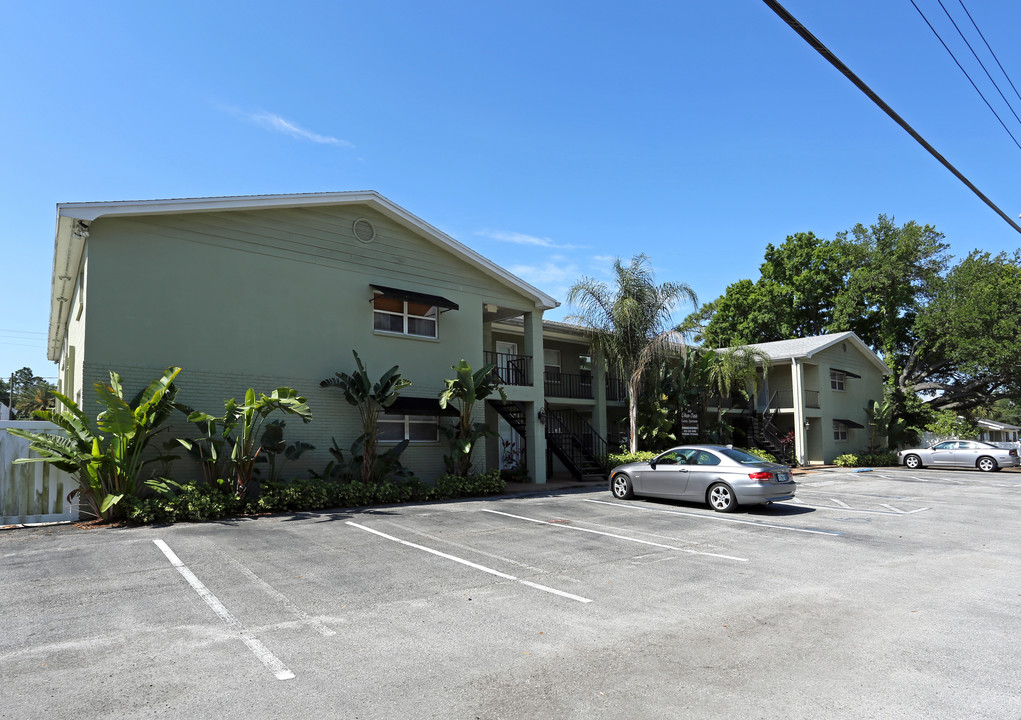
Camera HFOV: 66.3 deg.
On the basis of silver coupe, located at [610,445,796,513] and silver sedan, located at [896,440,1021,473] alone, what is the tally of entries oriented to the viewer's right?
0

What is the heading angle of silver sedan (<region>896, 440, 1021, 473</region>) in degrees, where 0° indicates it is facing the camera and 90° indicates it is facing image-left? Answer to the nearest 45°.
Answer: approximately 90°

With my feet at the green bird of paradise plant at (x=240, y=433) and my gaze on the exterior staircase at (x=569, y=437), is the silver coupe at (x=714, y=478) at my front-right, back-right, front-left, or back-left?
front-right

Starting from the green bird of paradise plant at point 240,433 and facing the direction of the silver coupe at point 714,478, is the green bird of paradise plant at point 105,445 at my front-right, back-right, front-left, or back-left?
back-right

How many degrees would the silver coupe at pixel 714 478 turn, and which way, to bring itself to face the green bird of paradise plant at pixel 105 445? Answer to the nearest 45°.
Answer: approximately 90° to its left

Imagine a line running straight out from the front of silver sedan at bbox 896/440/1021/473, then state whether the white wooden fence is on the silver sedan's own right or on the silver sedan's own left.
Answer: on the silver sedan's own left

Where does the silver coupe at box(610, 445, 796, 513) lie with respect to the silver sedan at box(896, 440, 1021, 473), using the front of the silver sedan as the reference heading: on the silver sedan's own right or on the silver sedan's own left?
on the silver sedan's own left

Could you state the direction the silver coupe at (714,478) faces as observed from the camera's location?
facing away from the viewer and to the left of the viewer

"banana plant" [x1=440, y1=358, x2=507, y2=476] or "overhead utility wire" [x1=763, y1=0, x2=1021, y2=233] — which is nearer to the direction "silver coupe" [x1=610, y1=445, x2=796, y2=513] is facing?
the banana plant

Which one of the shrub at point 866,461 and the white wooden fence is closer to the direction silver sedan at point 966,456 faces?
the shrub

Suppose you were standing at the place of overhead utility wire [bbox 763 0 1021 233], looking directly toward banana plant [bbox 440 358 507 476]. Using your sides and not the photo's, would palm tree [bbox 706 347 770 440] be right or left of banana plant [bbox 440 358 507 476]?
right

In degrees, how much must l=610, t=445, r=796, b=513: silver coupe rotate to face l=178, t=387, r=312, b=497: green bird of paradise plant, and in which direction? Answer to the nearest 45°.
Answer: approximately 90° to its left

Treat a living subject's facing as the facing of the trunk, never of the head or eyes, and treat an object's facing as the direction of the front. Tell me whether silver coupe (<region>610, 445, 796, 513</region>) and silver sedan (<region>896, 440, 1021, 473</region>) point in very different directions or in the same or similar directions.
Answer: same or similar directions

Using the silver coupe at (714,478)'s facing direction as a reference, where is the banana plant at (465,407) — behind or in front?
in front

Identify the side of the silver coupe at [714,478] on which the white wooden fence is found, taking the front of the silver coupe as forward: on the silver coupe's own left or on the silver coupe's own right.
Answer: on the silver coupe's own left
